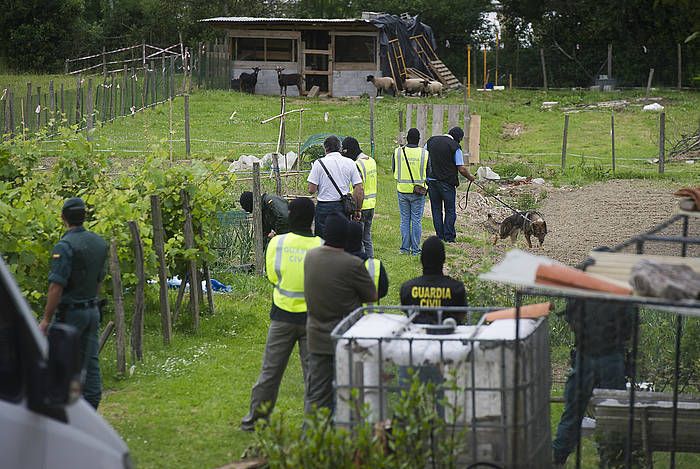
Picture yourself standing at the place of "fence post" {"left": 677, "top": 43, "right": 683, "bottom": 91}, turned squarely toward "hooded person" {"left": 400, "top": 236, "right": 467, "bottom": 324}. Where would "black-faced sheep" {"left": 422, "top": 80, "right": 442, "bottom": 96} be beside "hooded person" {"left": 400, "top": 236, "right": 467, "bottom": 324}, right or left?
right

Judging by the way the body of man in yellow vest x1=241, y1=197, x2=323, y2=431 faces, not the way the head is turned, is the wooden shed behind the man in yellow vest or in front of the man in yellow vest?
in front

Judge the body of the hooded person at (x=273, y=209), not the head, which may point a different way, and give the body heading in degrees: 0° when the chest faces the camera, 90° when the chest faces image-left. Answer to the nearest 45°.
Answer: approximately 90°

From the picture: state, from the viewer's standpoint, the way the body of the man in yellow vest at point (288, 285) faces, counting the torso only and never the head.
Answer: away from the camera

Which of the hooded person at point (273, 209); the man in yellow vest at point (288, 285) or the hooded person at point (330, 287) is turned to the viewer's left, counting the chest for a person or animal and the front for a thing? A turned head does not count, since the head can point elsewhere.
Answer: the hooded person at point (273, 209)

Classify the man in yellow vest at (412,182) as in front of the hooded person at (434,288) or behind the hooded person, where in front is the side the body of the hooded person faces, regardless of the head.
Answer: in front

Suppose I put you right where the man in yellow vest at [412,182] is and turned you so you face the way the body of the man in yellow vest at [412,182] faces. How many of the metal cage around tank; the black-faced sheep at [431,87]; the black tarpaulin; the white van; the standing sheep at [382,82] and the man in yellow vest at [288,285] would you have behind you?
3

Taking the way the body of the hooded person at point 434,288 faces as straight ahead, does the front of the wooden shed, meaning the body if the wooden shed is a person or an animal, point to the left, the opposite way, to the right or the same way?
the opposite way

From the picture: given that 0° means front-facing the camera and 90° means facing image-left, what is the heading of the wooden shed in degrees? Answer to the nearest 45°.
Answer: approximately 0°

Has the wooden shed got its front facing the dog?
yes

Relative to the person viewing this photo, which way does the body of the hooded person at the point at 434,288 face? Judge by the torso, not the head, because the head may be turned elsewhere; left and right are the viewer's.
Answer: facing away from the viewer

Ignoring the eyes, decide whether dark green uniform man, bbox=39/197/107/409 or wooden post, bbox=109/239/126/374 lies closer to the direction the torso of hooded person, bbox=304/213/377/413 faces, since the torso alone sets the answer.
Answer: the wooden post

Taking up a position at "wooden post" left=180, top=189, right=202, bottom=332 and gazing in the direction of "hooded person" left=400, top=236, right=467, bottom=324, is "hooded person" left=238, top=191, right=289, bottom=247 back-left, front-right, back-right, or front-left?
back-left

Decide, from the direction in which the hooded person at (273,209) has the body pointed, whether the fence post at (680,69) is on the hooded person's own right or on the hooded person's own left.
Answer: on the hooded person's own right

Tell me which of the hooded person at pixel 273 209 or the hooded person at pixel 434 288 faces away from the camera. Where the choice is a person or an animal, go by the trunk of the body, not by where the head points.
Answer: the hooded person at pixel 434 288

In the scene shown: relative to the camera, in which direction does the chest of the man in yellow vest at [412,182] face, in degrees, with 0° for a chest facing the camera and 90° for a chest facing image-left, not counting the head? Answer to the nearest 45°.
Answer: approximately 180°

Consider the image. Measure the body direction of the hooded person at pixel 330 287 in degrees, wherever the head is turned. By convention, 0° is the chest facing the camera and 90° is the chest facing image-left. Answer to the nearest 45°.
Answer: approximately 225°

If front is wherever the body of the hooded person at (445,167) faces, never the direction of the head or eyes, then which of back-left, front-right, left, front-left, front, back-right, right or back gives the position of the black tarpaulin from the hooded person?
front-left

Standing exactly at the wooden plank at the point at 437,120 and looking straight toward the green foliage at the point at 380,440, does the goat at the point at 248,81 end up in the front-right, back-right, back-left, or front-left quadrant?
back-right
